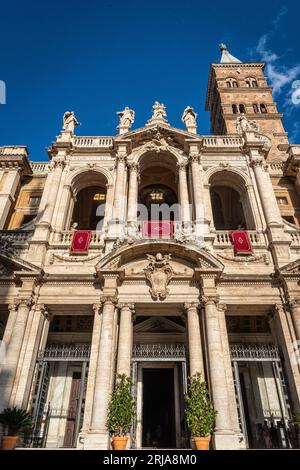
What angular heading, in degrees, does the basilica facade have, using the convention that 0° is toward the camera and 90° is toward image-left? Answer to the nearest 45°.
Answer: approximately 0°
